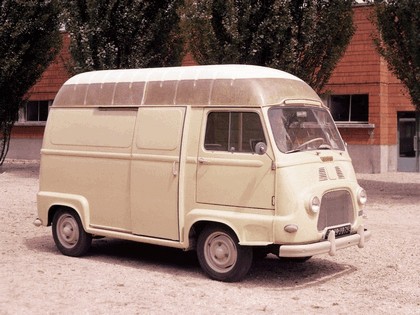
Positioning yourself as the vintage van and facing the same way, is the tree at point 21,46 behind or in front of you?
behind

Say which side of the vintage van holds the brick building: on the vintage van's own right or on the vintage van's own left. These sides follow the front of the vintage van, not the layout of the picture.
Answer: on the vintage van's own left

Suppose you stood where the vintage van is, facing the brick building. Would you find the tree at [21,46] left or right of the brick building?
left

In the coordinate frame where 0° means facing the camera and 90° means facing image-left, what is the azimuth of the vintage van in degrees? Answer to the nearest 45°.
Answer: approximately 315°

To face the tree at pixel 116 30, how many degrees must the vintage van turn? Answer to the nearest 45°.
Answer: approximately 135° to its left

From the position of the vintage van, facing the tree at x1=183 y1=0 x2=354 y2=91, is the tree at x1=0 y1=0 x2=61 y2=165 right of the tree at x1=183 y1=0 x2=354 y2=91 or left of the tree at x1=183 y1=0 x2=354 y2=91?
left

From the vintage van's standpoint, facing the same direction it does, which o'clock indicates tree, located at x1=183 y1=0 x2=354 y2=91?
The tree is roughly at 8 o'clock from the vintage van.
